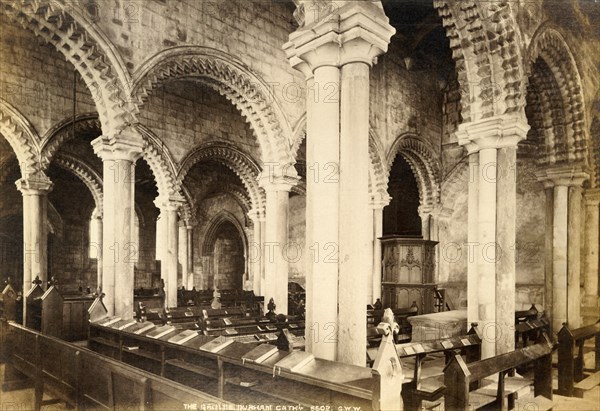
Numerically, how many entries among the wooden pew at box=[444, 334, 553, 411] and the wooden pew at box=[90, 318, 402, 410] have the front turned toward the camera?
0

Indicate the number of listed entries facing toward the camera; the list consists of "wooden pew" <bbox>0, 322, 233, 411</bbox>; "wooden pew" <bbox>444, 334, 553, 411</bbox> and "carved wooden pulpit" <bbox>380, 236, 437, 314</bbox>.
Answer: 1

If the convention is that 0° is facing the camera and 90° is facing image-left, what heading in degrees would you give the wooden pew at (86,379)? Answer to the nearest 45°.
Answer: approximately 225°

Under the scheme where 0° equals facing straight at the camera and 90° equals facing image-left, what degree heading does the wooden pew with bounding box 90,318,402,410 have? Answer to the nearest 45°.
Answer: approximately 225°

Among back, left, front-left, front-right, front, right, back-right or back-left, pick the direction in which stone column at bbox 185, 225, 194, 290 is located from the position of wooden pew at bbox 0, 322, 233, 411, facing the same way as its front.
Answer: front-left

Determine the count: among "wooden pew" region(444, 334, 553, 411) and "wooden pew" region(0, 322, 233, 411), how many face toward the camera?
0

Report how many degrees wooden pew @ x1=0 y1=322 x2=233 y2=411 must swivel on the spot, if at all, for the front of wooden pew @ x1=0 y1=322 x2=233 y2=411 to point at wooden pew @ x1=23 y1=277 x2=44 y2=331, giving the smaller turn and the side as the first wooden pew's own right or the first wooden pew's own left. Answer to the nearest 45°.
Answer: approximately 45° to the first wooden pew's own left

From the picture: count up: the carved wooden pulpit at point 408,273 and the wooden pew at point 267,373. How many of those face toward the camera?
1

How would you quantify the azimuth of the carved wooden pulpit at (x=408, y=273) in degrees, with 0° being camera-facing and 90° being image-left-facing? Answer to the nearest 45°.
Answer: approximately 0°

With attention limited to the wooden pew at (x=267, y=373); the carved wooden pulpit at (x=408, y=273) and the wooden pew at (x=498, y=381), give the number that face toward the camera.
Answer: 1
